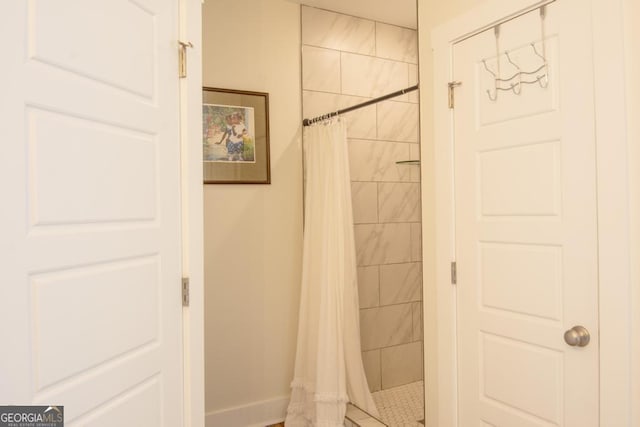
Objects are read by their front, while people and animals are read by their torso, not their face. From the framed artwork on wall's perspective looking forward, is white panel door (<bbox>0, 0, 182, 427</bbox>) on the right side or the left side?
on its right

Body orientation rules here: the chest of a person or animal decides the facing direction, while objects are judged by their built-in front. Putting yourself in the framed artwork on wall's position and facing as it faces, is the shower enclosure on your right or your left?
on your left

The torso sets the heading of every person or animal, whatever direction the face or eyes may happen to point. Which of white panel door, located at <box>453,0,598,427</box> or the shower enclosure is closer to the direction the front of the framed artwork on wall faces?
the white panel door

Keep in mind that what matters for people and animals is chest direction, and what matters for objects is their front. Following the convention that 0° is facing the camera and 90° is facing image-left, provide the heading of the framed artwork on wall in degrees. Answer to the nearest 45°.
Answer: approximately 315°

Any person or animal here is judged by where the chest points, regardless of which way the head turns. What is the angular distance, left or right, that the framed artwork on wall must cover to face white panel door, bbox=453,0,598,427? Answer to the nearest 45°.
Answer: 0° — it already faces it
